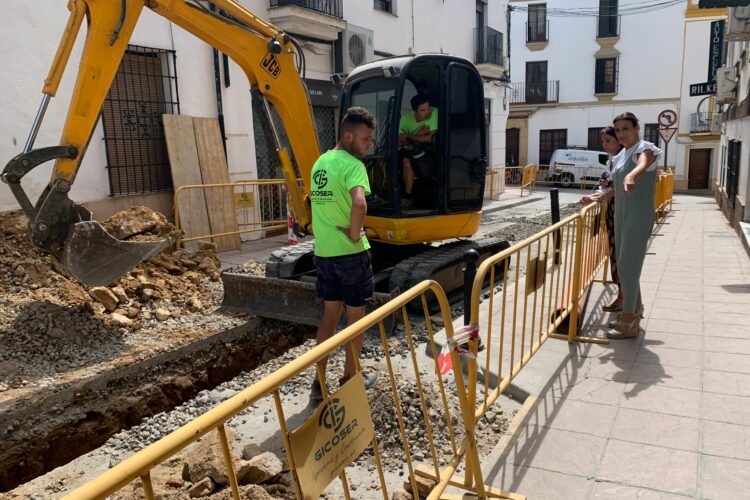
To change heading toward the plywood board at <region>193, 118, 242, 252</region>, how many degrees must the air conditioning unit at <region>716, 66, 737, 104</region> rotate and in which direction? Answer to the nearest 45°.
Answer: approximately 45° to its left

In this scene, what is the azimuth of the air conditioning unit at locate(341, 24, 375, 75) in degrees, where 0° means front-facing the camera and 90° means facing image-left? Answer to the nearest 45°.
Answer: approximately 315°

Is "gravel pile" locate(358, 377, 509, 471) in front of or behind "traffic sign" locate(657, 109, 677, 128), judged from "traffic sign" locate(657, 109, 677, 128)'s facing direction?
in front

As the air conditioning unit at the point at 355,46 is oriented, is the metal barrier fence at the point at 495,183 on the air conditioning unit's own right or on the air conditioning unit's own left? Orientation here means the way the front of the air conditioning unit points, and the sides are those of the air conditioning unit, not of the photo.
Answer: on the air conditioning unit's own left

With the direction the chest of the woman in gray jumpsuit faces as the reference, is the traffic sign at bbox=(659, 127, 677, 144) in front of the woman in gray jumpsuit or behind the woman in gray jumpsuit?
behind

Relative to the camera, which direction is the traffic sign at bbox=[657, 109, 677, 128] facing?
toward the camera

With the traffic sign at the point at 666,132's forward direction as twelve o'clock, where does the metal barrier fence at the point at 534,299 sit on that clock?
The metal barrier fence is roughly at 12 o'clock from the traffic sign.

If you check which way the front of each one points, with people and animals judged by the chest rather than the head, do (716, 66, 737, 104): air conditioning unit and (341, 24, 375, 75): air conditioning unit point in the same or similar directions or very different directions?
very different directions
